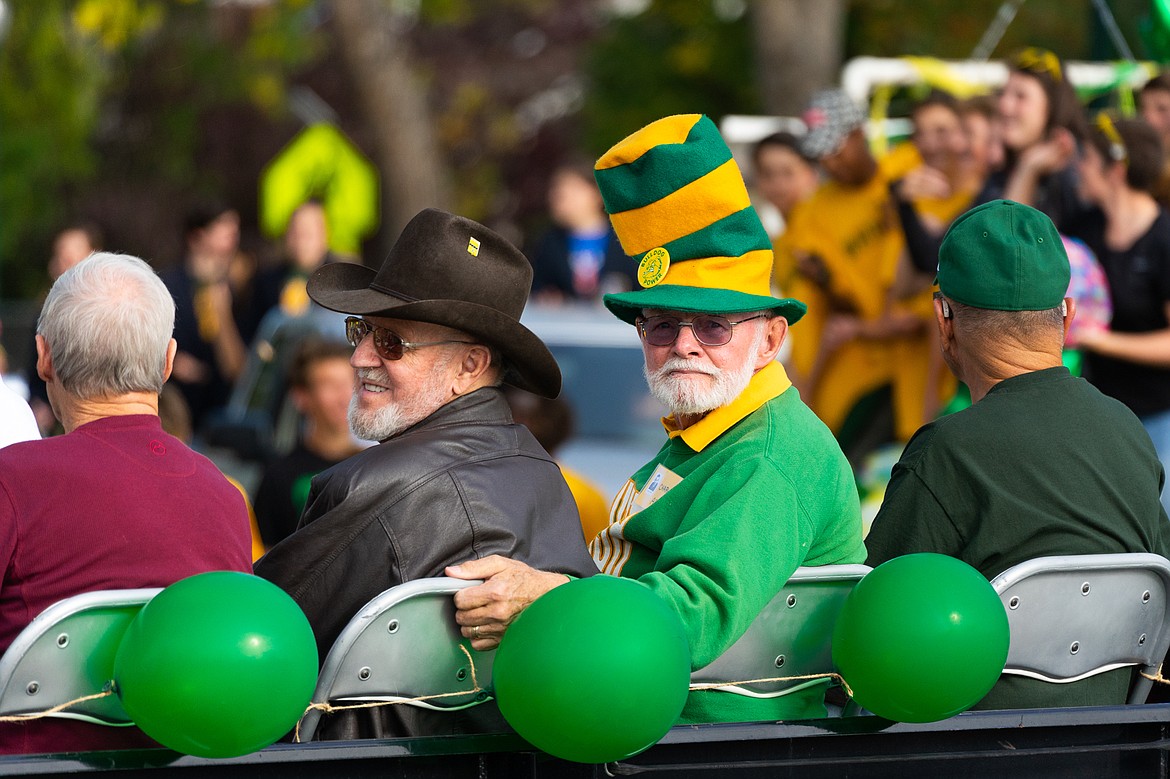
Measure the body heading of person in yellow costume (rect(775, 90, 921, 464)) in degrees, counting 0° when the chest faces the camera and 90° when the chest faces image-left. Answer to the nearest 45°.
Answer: approximately 45°

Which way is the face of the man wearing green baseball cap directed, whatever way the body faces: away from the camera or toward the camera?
away from the camera

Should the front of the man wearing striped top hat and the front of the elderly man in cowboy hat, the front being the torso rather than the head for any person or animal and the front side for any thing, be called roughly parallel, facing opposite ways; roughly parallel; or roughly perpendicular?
roughly perpendicular

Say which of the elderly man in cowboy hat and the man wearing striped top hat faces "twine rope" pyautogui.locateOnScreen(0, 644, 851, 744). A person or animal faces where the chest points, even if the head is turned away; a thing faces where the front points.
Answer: the man wearing striped top hat

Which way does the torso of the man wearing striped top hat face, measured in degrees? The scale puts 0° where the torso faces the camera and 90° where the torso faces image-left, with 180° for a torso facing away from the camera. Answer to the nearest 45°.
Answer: approximately 45°

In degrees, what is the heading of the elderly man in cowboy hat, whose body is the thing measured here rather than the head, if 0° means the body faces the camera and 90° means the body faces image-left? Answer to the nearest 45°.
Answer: approximately 135°

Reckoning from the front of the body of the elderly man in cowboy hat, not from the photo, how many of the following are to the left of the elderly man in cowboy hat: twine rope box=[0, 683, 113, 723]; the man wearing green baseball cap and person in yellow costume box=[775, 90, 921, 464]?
1

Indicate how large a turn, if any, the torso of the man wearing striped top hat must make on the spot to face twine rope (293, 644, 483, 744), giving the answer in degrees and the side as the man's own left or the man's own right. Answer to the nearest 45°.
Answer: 0° — they already face it

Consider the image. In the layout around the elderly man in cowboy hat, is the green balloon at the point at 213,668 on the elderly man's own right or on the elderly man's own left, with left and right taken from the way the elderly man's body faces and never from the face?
on the elderly man's own left
